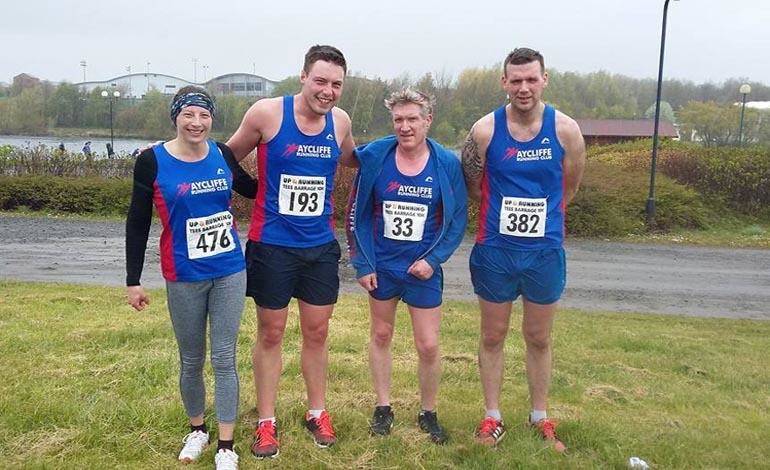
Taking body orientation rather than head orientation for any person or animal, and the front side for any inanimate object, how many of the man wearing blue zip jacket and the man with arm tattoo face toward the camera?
2

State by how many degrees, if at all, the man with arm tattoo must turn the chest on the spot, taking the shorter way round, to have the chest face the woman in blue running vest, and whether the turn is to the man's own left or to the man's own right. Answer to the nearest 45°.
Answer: approximately 45° to the man's own right

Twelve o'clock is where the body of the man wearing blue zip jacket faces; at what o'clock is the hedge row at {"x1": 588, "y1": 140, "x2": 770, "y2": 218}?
The hedge row is roughly at 7 o'clock from the man wearing blue zip jacket.

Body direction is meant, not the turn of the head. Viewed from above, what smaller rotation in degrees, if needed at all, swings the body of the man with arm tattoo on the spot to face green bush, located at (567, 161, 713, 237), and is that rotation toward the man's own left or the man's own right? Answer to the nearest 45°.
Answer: approximately 180°

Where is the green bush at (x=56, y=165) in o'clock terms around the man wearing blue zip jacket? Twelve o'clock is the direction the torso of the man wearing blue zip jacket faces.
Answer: The green bush is roughly at 5 o'clock from the man wearing blue zip jacket.

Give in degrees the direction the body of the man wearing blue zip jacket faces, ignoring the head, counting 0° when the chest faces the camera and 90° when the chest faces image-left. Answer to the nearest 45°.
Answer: approximately 0°

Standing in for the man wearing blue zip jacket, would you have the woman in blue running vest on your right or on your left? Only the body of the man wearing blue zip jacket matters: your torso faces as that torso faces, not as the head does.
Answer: on your right

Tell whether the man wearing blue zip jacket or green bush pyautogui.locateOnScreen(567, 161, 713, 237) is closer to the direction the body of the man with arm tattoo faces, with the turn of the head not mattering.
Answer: the man wearing blue zip jacket
